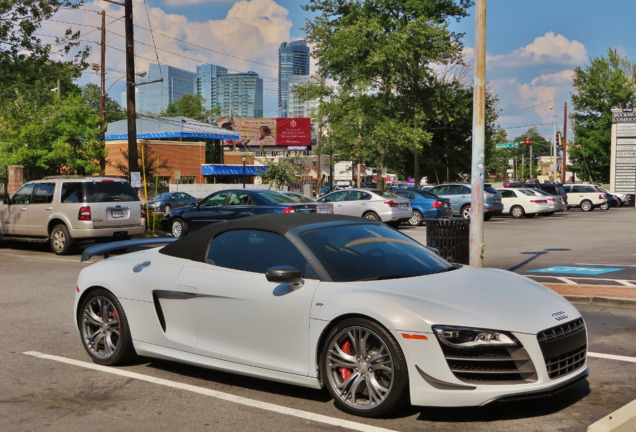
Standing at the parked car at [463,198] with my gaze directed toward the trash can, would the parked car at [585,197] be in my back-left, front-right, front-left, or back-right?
back-left

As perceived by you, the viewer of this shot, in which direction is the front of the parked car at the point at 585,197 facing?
facing to the left of the viewer

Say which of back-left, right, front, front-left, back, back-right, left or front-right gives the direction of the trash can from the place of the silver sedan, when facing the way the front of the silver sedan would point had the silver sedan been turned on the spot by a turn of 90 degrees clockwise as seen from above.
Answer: back-right

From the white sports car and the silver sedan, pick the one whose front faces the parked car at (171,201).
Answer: the silver sedan

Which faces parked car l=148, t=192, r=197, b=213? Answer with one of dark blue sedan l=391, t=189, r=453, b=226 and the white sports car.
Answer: the dark blue sedan

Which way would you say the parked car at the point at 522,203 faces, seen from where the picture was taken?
facing away from the viewer and to the left of the viewer

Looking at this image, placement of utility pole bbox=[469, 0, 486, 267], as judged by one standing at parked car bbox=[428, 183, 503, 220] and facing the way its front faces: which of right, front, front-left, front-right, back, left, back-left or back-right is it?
back-left

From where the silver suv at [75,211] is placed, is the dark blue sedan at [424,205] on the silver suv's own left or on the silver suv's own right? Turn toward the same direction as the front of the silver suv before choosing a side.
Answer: on the silver suv's own right

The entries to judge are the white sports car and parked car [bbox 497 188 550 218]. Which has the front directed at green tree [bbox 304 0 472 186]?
the parked car

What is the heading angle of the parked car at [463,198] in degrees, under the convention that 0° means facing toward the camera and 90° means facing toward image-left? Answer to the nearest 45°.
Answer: approximately 135°

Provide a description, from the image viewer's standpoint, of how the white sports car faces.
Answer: facing the viewer and to the right of the viewer

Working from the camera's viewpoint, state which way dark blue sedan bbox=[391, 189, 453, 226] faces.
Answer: facing away from the viewer and to the left of the viewer
